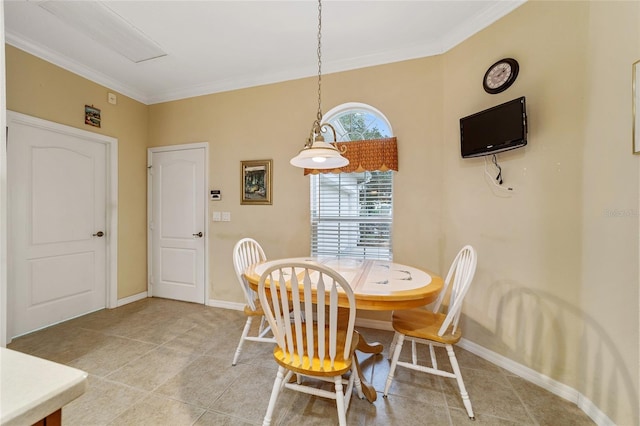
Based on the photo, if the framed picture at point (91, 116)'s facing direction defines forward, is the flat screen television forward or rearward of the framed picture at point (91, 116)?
forward

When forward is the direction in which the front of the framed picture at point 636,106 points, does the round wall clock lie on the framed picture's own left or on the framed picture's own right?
on the framed picture's own right

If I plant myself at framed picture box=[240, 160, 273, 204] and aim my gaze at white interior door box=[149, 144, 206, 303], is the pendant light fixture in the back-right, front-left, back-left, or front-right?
back-left

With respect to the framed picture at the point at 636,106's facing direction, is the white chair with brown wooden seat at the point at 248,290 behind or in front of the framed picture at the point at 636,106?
in front

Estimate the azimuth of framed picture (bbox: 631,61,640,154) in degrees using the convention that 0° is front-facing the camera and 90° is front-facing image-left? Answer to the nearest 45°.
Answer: approximately 45°

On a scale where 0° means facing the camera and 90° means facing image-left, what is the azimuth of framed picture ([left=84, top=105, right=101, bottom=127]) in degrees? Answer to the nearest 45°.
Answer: approximately 315°

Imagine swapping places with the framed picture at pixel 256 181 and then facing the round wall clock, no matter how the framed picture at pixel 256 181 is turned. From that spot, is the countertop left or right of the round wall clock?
right

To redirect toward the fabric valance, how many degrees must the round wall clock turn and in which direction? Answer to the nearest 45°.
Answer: approximately 45° to its right

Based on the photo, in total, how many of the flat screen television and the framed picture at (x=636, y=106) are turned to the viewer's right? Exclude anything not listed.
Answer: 0
